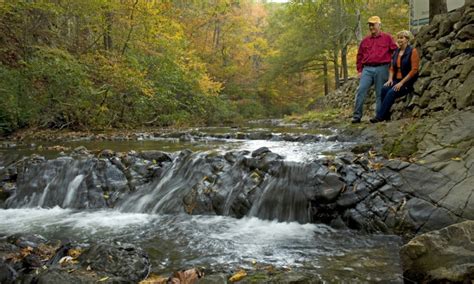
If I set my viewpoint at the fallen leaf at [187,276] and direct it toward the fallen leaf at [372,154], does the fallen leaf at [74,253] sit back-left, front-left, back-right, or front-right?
back-left

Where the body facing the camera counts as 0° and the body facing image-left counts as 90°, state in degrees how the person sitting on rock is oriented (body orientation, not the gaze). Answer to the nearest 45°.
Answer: approximately 45°

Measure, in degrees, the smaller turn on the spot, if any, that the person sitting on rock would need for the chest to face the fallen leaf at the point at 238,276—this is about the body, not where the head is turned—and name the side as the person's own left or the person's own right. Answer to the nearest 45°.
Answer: approximately 45° to the person's own left

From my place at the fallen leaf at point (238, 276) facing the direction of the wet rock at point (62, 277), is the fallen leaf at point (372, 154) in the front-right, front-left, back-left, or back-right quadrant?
back-right

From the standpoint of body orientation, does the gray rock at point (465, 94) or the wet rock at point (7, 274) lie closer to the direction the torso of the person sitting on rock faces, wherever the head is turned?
the wet rock

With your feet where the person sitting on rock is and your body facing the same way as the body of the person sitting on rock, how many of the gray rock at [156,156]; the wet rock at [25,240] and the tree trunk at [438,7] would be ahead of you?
2

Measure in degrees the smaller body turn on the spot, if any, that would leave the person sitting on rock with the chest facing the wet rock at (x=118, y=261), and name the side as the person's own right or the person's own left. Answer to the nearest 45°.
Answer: approximately 45° to the person's own left

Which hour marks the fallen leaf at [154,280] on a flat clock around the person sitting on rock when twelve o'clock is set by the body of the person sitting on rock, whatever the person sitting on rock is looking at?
The fallen leaf is roughly at 11 o'clock from the person sitting on rock.

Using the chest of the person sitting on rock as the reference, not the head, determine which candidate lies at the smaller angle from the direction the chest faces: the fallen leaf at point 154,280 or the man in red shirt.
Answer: the fallen leaf
